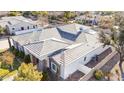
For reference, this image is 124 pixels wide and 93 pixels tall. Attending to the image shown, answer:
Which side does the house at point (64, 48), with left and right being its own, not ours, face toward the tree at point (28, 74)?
front

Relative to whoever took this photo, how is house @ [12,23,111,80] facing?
facing the viewer and to the left of the viewer

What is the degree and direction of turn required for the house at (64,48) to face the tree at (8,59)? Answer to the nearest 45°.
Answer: approximately 45° to its right

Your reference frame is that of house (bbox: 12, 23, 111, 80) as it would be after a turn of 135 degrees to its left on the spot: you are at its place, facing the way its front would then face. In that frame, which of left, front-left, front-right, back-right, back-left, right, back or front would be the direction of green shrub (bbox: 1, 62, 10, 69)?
back
